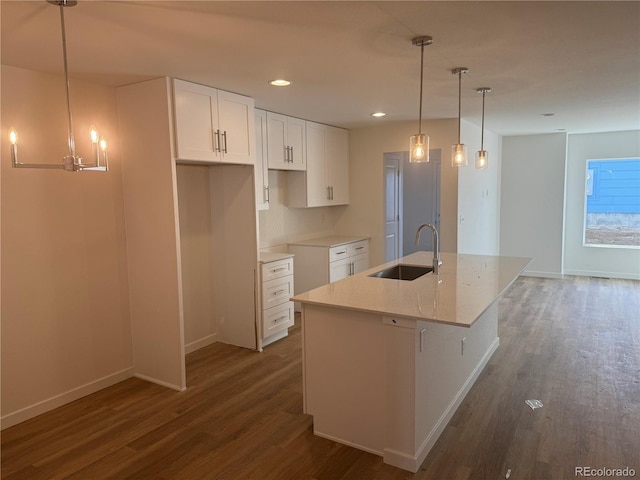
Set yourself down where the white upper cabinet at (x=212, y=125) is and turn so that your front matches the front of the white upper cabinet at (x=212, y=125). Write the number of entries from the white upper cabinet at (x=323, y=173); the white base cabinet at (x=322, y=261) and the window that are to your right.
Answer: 0

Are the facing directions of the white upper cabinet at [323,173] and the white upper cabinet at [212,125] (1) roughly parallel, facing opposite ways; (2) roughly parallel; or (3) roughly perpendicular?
roughly parallel

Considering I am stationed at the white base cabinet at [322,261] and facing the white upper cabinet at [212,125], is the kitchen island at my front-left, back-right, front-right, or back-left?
front-left

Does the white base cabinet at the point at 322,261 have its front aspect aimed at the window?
no

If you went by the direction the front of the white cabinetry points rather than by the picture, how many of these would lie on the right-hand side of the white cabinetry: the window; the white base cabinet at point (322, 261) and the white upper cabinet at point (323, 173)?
0

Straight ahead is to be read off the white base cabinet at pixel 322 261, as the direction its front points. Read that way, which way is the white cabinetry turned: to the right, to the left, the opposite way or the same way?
the same way

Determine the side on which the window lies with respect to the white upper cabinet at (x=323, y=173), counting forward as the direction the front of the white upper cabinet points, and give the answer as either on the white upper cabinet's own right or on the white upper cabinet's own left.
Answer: on the white upper cabinet's own left

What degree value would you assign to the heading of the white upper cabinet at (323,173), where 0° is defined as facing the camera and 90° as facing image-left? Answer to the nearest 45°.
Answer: approximately 315°

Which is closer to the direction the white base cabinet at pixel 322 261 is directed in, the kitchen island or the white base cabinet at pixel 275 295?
the kitchen island

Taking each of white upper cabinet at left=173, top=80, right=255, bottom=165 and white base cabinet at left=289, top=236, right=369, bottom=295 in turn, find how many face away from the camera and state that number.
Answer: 0

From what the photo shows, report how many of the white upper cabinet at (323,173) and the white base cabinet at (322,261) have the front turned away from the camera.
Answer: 0

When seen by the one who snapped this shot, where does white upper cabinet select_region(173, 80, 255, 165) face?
facing the viewer and to the right of the viewer

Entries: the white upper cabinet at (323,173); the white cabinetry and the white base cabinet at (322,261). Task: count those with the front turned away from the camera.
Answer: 0

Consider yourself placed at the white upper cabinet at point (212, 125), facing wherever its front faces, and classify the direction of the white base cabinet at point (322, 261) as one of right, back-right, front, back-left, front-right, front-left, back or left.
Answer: left

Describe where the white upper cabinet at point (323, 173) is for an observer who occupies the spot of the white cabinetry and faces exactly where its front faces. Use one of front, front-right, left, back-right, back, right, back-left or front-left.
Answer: left

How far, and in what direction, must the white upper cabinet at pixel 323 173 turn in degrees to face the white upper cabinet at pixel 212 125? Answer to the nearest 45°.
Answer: approximately 90° to its right

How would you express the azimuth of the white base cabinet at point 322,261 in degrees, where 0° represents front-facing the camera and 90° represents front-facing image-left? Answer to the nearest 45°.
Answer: approximately 315°

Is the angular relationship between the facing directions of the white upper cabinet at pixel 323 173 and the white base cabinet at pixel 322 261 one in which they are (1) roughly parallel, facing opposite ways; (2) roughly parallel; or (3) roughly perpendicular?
roughly parallel

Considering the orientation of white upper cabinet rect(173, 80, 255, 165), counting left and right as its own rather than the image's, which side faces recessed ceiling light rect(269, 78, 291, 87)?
front
